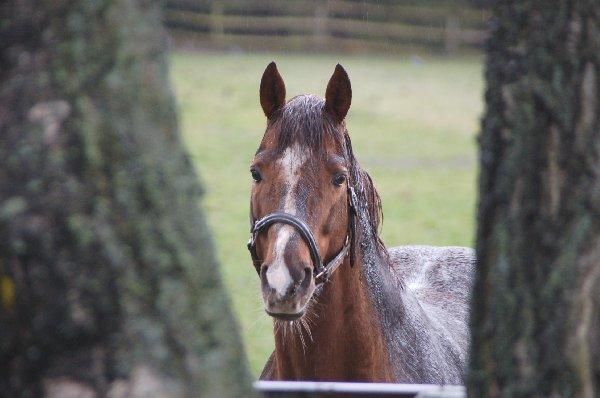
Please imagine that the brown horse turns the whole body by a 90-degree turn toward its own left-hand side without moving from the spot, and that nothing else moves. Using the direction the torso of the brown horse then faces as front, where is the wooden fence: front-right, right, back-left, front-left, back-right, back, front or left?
back-left

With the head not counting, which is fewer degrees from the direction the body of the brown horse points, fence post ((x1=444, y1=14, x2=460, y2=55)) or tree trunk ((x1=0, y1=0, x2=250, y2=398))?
the tree trunk

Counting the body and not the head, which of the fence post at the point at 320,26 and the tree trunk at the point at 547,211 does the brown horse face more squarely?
the tree trunk

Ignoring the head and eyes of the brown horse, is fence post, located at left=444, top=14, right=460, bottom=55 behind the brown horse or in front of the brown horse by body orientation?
behind

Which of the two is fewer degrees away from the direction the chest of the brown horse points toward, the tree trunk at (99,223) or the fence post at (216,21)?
the tree trunk

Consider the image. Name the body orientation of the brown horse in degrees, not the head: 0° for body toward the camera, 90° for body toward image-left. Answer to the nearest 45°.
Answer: approximately 45°

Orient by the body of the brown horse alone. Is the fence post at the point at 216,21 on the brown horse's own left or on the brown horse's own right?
on the brown horse's own right
